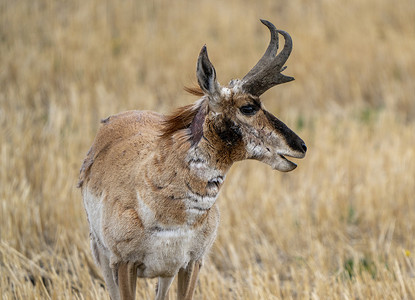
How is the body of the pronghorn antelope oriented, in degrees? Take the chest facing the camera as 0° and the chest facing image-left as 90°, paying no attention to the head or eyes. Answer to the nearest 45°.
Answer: approximately 315°
